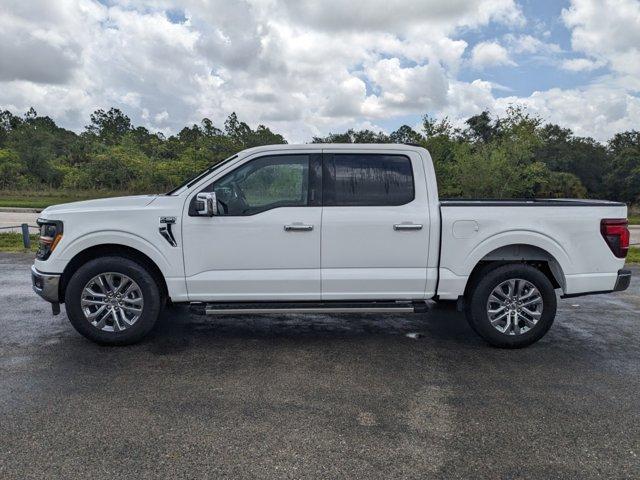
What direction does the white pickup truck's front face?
to the viewer's left
